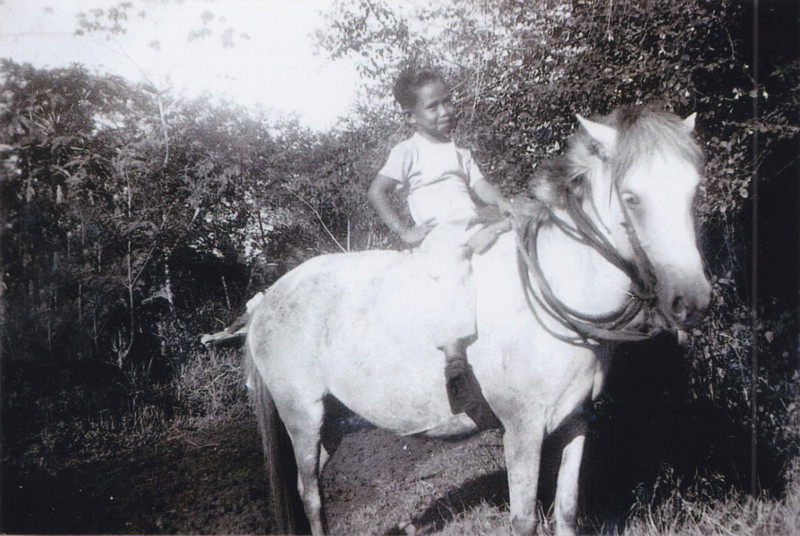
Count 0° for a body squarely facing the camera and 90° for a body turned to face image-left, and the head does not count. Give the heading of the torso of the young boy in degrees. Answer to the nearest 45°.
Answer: approximately 315°
